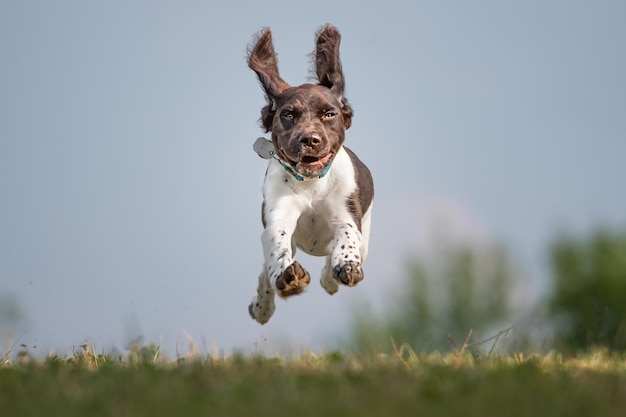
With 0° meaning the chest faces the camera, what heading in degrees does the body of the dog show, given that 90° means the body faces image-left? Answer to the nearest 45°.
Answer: approximately 0°
